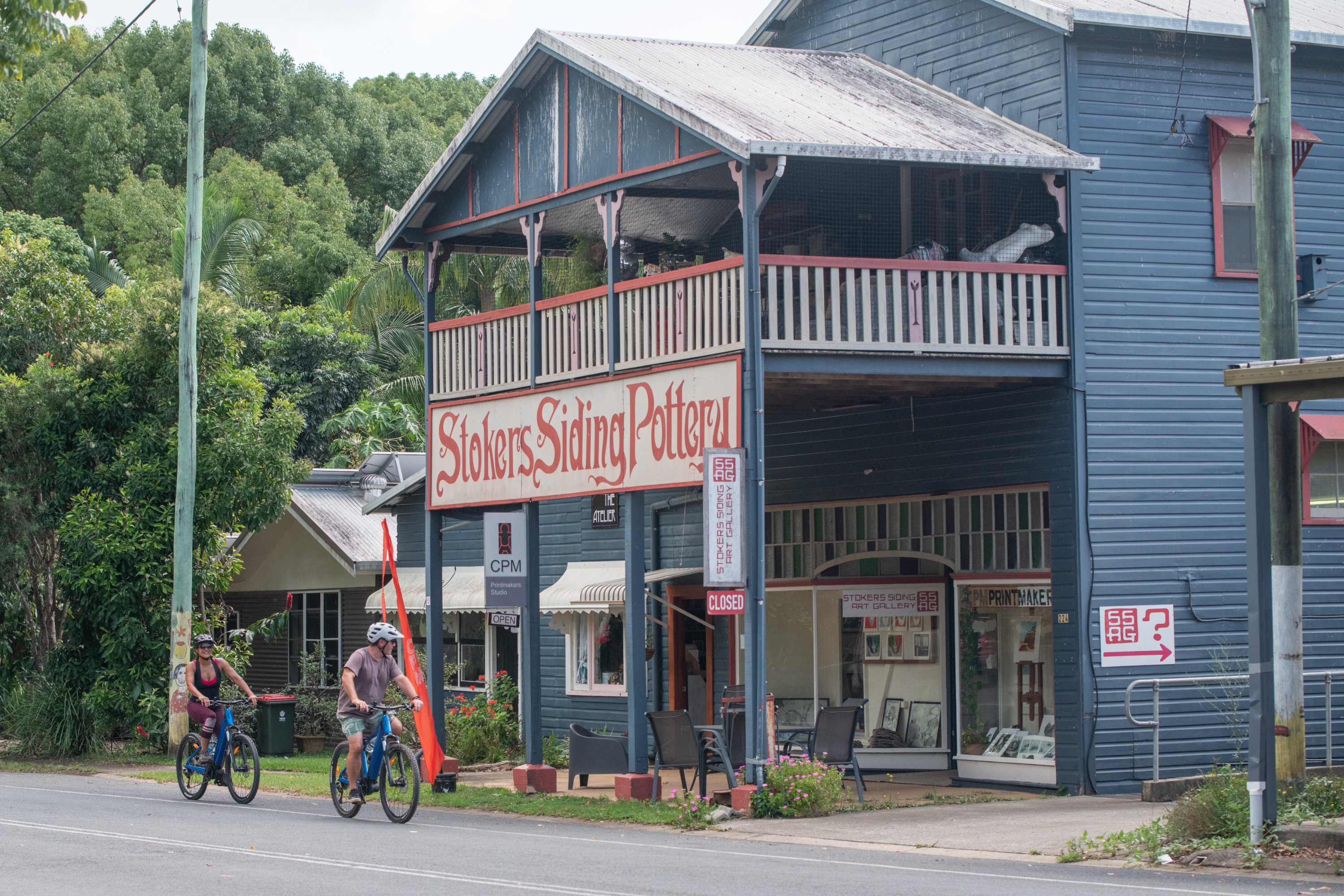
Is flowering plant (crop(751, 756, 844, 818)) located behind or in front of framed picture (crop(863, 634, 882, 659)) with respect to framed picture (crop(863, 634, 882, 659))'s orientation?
in front

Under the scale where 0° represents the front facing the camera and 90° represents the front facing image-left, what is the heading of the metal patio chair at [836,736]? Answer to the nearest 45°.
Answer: approximately 135°

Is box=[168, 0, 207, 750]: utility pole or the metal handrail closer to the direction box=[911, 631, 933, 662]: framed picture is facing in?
the metal handrail

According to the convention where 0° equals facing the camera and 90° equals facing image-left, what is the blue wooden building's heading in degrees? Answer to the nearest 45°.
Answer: approximately 45°

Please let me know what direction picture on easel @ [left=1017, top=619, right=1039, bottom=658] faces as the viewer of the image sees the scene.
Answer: facing the viewer

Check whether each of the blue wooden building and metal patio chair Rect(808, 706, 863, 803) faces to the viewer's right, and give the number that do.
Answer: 0

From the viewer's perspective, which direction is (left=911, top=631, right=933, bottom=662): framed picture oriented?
toward the camera

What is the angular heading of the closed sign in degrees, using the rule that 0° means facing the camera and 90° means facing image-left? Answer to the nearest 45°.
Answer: approximately 0°

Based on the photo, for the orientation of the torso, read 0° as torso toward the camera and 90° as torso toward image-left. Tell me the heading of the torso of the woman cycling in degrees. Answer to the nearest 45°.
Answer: approximately 315°

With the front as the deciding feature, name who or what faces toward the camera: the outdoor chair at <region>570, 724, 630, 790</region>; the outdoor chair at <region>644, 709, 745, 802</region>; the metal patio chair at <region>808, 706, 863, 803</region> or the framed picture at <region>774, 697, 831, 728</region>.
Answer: the framed picture
